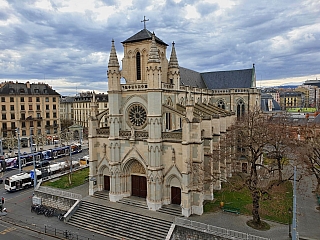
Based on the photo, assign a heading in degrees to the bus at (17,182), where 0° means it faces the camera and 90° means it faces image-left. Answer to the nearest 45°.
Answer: approximately 45°

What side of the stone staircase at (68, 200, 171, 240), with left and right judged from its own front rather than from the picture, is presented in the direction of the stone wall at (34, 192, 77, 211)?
right

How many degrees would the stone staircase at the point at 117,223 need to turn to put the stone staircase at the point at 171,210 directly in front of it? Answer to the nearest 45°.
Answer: approximately 135° to its left

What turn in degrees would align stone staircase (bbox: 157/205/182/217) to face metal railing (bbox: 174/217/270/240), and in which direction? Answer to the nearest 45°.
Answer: approximately 90° to its left

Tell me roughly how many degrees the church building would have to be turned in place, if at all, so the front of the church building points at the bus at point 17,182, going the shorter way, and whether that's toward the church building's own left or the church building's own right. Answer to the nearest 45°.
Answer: approximately 45° to the church building's own right

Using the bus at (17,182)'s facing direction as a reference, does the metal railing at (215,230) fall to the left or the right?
on its left

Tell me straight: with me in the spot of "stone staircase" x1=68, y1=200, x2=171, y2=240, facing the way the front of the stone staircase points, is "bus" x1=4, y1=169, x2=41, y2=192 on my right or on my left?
on my right

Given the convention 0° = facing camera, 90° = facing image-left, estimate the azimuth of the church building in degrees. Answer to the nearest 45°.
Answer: approximately 45°
